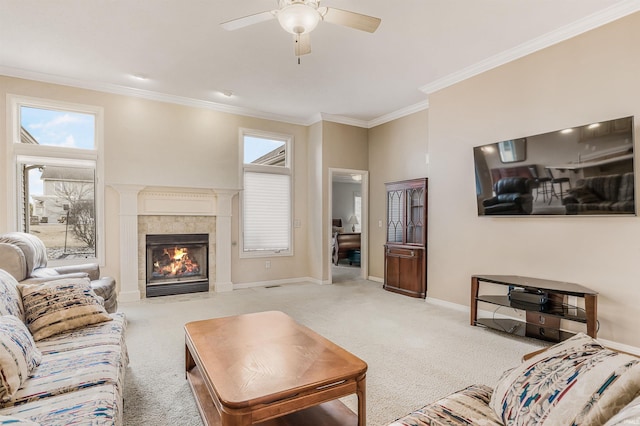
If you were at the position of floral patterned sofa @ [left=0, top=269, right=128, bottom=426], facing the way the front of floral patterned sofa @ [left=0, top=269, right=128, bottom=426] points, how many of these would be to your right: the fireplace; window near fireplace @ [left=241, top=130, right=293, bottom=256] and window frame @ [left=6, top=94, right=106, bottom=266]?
0

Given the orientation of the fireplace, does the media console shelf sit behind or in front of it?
in front

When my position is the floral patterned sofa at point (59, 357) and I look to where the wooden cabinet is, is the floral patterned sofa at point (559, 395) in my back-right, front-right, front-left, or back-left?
front-right

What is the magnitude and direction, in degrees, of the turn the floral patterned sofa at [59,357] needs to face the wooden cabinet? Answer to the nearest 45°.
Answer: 0° — it already faces it

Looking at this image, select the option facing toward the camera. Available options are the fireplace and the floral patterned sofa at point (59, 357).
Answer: the fireplace

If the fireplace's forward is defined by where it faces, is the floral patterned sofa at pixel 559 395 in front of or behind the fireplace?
in front

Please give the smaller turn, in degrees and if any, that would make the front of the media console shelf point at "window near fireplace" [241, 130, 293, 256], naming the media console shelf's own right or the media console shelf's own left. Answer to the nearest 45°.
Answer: approximately 45° to the media console shelf's own right

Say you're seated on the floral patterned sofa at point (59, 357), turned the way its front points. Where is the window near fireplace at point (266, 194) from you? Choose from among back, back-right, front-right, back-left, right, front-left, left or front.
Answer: front-left

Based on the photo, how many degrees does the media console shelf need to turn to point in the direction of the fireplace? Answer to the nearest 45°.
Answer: approximately 45° to its right

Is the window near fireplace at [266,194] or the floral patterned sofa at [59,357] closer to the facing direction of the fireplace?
the floral patterned sofa

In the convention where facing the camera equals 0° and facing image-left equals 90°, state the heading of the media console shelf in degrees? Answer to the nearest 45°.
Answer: approximately 45°

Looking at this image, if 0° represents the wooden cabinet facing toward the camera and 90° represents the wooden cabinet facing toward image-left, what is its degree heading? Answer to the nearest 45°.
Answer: approximately 45°

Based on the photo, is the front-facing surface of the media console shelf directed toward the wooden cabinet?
no

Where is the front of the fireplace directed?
toward the camera

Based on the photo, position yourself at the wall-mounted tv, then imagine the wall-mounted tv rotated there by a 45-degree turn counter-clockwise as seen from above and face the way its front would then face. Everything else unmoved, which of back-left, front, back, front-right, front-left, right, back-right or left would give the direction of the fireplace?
right

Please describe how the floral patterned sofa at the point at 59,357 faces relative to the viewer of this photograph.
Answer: facing to the right of the viewer

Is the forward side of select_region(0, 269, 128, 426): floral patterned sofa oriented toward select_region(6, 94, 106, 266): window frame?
no
